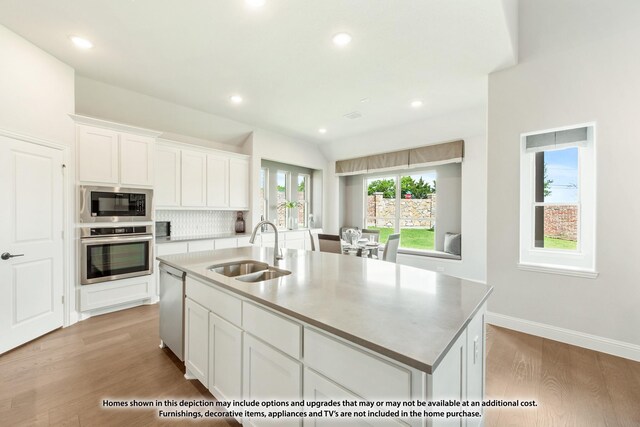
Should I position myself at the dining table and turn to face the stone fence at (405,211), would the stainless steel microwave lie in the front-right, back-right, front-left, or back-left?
back-left

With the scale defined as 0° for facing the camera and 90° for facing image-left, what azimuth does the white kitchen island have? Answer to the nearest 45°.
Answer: approximately 45°

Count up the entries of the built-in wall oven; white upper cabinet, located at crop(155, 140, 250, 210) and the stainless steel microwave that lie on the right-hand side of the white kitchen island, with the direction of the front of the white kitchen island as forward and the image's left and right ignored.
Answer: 3

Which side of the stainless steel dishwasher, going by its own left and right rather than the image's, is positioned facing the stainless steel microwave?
right

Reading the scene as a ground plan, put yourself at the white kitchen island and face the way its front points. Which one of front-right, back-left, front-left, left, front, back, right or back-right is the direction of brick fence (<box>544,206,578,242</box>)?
back

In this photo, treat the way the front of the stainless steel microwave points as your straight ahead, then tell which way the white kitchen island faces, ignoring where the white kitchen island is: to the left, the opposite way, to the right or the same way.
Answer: to the right

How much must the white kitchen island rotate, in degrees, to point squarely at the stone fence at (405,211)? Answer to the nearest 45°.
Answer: approximately 135° to its right

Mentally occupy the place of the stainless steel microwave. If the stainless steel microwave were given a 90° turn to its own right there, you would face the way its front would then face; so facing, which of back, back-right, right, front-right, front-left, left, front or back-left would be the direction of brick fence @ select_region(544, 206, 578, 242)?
back-left

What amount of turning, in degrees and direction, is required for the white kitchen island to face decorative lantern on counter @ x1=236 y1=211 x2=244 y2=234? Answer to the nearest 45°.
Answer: approximately 90° to its right

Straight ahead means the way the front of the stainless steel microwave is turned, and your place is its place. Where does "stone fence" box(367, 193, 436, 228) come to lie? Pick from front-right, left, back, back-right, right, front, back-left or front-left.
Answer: left

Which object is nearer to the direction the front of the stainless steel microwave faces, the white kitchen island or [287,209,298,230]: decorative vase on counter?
the white kitchen island

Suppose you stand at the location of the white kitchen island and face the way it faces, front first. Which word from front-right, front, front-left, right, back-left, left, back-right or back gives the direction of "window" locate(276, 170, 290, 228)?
back-right
